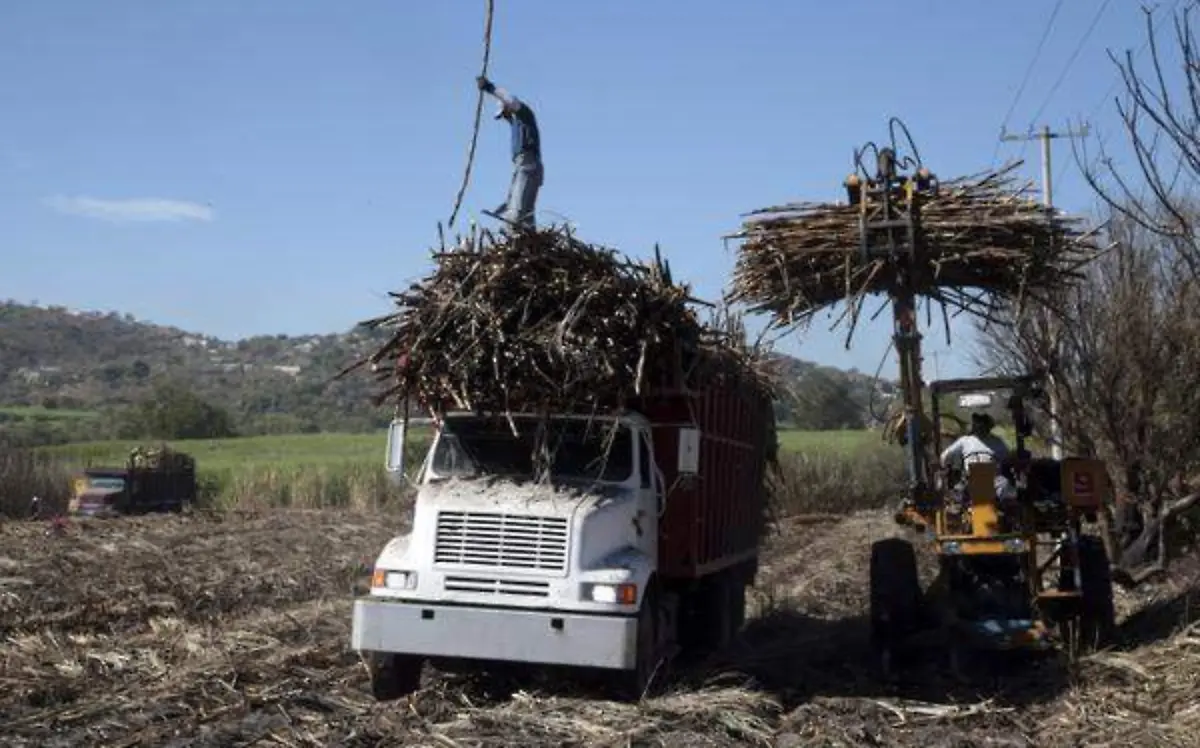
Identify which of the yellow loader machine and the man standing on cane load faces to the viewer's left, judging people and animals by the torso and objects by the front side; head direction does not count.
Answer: the man standing on cane load

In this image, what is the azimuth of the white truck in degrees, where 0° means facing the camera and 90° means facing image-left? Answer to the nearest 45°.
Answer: approximately 45°

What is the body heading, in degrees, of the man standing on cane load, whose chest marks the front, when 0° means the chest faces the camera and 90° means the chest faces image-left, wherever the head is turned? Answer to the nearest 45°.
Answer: approximately 90°

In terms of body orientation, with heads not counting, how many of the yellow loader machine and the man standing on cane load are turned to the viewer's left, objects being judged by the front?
1

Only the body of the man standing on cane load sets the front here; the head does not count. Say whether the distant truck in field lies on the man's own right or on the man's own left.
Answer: on the man's own right

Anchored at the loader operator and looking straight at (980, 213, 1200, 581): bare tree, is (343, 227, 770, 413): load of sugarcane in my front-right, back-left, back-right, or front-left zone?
back-left

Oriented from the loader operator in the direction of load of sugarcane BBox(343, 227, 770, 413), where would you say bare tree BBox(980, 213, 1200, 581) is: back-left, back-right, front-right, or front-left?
back-right

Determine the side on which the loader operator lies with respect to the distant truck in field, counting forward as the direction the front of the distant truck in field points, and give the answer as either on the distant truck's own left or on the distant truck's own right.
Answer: on the distant truck's own left
